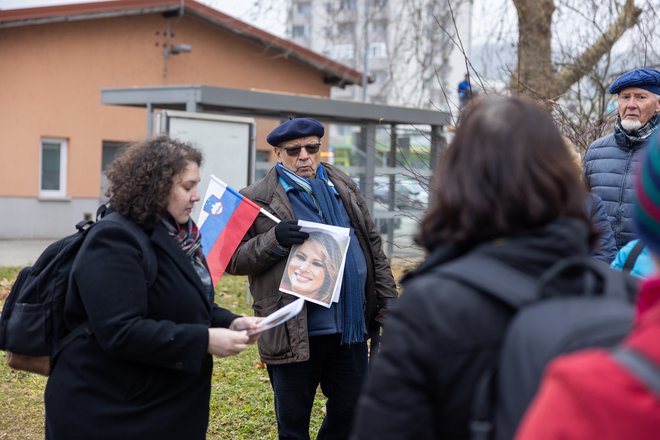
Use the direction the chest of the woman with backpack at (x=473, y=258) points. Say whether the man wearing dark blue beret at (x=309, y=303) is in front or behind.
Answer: in front

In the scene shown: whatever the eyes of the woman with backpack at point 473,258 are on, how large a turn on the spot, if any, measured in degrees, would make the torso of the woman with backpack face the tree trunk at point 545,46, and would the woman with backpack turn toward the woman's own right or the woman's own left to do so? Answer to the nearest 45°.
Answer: approximately 45° to the woman's own right

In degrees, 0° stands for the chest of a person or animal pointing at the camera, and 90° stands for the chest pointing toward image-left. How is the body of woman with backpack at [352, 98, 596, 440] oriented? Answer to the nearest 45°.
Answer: approximately 135°

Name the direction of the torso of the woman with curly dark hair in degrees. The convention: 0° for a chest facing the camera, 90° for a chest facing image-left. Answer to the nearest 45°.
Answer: approximately 270°

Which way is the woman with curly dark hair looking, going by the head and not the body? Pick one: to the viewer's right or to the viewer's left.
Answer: to the viewer's right

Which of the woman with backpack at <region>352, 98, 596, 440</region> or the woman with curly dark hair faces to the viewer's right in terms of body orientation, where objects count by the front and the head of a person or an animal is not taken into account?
the woman with curly dark hair

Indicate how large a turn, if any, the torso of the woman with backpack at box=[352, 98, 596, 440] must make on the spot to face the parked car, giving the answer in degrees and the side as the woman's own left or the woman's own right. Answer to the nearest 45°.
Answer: approximately 45° to the woman's own right

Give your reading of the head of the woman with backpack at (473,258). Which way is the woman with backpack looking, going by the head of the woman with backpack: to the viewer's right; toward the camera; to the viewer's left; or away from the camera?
away from the camera

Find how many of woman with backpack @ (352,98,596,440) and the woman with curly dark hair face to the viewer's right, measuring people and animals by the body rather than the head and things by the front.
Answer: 1
